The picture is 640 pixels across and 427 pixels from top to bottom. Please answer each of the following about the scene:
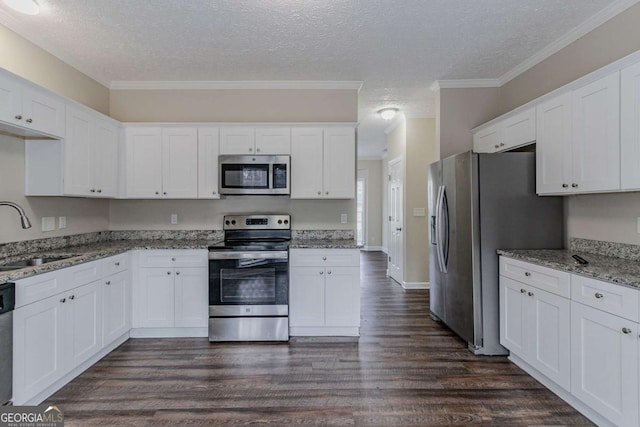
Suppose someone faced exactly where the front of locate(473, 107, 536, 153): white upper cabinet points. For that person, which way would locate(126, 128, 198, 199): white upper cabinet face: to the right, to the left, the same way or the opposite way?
to the left

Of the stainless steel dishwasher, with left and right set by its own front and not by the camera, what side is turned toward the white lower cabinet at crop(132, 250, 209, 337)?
left

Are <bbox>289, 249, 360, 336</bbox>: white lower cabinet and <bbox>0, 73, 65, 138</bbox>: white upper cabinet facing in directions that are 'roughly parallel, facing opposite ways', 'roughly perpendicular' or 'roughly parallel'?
roughly perpendicular

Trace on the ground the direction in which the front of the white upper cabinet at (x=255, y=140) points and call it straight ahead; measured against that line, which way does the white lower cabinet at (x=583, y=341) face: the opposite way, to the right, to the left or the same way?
to the right

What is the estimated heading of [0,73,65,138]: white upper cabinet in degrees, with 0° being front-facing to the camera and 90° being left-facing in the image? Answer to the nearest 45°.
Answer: approximately 315°

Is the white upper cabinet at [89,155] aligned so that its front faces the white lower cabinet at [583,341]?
yes

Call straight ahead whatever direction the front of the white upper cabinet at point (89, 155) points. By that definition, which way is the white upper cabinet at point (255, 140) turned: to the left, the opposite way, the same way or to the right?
to the right

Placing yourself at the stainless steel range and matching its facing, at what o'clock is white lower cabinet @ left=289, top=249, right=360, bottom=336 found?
The white lower cabinet is roughly at 9 o'clock from the stainless steel range.

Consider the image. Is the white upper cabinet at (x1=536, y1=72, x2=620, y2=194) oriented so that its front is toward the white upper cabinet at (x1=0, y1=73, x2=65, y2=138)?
yes

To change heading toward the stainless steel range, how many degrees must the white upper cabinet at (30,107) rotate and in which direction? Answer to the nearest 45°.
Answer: approximately 45° to its left

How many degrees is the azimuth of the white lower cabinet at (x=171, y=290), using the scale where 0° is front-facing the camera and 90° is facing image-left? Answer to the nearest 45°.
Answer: approximately 0°

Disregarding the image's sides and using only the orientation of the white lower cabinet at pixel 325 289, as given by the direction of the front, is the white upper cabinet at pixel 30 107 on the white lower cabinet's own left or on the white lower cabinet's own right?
on the white lower cabinet's own right
